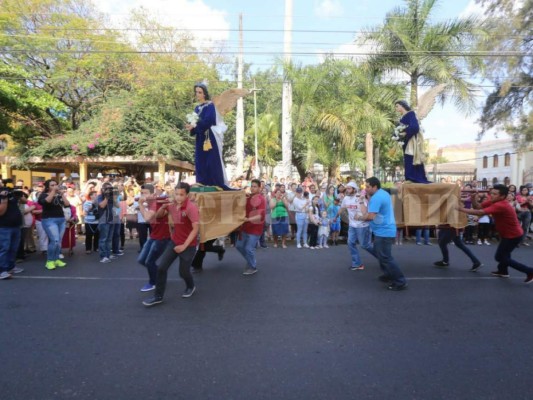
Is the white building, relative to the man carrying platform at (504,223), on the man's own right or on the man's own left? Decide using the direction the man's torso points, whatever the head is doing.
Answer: on the man's own right

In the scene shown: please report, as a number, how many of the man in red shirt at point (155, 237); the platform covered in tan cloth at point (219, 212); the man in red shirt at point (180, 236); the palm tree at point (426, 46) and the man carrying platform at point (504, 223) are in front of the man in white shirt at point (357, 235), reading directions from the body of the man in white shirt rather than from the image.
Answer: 3

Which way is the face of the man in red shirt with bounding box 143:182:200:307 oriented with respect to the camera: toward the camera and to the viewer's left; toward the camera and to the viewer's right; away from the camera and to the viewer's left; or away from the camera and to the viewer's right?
toward the camera and to the viewer's left

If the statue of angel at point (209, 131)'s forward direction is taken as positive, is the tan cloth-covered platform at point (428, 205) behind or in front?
behind

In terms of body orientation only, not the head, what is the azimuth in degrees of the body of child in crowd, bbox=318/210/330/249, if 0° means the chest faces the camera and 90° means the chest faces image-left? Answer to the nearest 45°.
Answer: approximately 0°

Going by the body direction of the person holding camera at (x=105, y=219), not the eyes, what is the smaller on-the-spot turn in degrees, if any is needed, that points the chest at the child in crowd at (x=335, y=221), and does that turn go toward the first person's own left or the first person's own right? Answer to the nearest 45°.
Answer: approximately 45° to the first person's own left

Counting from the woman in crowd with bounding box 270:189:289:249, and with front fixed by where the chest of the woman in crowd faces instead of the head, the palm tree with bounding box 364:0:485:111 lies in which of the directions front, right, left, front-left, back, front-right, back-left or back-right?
back-left

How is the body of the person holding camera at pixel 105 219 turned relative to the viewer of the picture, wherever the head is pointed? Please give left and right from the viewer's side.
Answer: facing the viewer and to the right of the viewer

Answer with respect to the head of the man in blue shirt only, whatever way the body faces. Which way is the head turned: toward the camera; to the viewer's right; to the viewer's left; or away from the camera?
to the viewer's left

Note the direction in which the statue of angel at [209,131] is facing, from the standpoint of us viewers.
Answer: facing to the left of the viewer

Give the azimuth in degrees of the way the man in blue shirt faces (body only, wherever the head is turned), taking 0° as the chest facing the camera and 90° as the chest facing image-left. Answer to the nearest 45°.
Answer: approximately 90°

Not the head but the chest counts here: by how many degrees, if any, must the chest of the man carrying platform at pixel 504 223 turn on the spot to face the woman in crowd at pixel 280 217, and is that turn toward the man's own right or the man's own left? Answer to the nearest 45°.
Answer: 0° — they already face them

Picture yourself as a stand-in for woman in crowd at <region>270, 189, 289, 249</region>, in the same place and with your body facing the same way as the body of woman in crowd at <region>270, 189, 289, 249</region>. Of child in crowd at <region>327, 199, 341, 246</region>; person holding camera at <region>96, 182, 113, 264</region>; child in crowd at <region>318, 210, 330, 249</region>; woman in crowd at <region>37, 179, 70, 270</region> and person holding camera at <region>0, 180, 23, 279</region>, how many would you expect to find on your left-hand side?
2

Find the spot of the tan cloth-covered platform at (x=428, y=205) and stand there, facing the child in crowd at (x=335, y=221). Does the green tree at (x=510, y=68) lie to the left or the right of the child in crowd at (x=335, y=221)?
right
